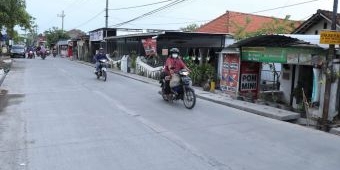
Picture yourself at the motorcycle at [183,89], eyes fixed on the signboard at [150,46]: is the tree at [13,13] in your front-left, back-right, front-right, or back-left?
front-left

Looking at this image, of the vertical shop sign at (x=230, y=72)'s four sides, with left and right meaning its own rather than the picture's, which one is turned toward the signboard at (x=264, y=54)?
left

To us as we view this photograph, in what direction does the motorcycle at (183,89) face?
facing the viewer and to the right of the viewer

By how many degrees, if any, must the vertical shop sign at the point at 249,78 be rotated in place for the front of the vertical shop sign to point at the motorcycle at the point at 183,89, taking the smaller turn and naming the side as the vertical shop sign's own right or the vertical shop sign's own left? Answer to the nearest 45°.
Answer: approximately 45° to the vertical shop sign's own right

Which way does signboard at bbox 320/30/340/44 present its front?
toward the camera

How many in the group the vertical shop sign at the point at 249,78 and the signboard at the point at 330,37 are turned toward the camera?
2

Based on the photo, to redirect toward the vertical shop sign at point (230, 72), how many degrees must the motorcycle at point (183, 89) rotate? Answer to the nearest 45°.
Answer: approximately 90° to its left

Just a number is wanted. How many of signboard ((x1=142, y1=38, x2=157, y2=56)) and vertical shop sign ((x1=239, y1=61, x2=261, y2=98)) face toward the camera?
2

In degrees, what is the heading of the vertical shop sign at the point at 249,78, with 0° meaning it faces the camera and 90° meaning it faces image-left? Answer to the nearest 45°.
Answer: approximately 0°

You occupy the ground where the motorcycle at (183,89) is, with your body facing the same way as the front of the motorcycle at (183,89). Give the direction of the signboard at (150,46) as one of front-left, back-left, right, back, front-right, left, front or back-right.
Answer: back-left

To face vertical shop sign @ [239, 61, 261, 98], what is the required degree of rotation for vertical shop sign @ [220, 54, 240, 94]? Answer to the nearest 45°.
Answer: approximately 135° to its left

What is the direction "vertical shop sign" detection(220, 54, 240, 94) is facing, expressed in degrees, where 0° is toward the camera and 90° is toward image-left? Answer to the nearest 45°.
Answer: approximately 45°
